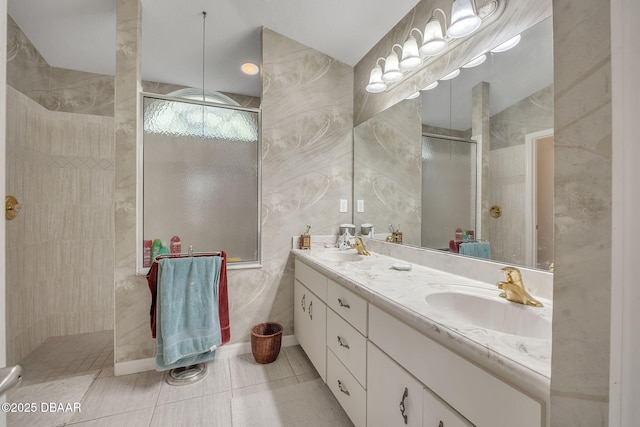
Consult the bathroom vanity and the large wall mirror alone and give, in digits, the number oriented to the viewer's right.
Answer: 0

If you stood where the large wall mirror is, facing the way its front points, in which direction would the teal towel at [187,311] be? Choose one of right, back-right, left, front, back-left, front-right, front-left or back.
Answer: front-right

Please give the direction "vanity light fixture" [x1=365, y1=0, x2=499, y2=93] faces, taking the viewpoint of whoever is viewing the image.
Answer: facing the viewer and to the left of the viewer

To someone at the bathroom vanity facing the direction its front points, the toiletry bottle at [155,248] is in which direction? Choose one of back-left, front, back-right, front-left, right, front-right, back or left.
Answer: front-right

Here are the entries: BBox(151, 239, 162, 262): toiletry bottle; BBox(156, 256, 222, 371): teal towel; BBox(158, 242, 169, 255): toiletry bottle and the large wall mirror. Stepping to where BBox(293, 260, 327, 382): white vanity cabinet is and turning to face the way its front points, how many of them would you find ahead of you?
3

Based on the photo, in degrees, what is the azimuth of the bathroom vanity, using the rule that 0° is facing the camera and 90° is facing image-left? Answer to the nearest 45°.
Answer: approximately 45°

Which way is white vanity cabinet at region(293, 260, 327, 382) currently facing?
to the viewer's left

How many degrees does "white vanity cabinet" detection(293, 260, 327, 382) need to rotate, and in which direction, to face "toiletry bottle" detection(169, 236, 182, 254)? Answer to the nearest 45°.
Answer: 0° — it already faces it

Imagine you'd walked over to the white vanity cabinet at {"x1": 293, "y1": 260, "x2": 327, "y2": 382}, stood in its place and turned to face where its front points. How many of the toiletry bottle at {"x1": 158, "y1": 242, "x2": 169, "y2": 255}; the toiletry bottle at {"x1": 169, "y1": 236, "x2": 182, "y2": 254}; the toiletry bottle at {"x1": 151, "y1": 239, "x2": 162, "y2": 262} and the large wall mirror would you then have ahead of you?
3

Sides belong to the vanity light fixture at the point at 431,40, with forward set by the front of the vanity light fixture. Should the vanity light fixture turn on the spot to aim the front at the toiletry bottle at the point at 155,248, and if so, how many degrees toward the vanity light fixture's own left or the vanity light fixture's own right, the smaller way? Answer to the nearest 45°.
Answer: approximately 45° to the vanity light fixture's own right
